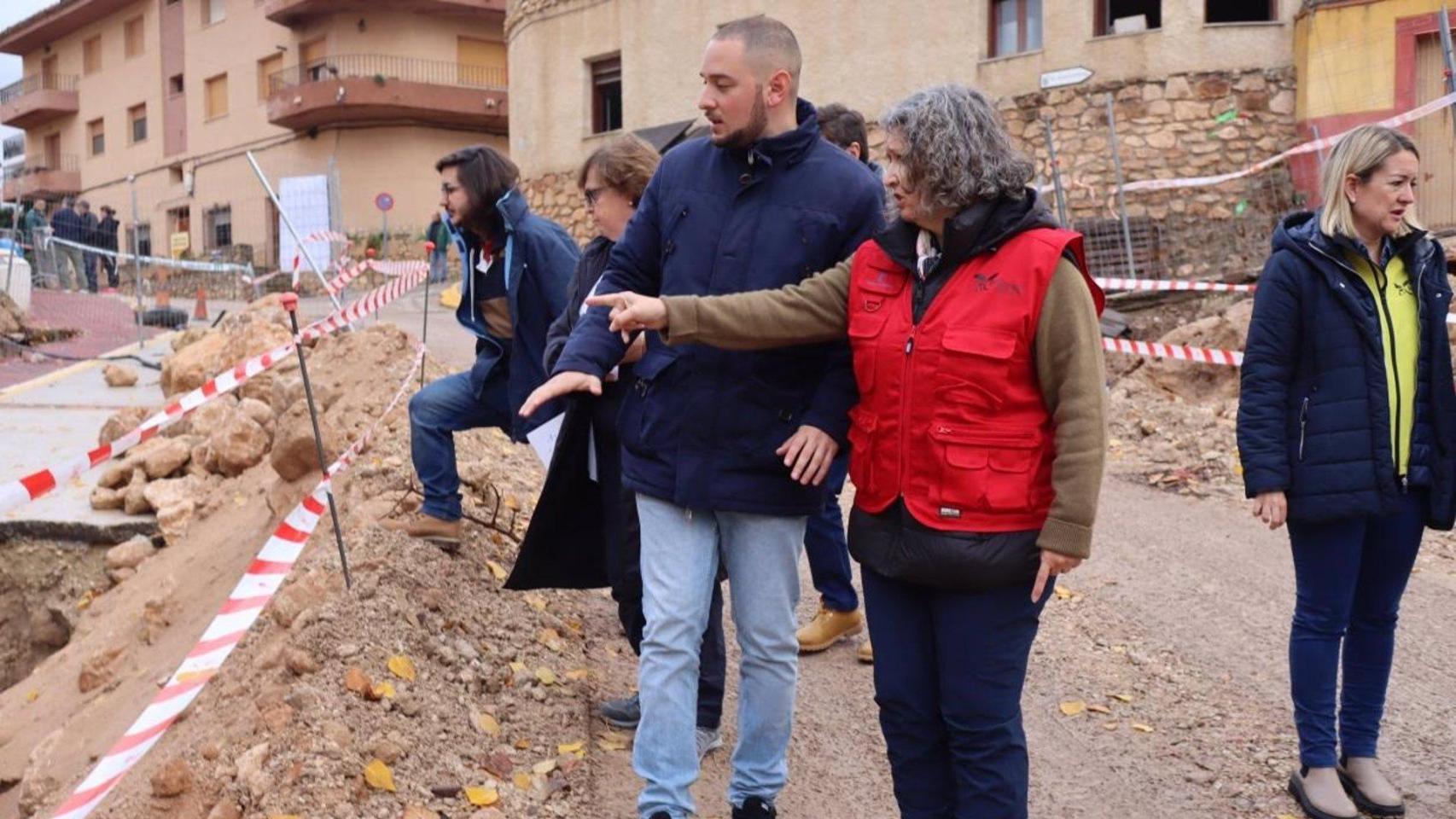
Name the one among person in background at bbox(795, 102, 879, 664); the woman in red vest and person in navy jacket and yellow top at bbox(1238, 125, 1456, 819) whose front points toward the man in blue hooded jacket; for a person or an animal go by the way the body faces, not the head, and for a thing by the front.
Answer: person in background at bbox(795, 102, 879, 664)

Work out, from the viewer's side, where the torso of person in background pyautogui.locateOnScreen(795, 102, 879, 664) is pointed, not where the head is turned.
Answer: to the viewer's left

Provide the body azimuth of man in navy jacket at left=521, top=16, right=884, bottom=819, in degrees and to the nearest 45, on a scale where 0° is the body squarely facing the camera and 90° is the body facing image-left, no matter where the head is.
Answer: approximately 45°

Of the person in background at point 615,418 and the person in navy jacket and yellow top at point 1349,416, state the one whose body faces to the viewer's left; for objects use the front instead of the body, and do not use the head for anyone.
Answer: the person in background at point 615,418

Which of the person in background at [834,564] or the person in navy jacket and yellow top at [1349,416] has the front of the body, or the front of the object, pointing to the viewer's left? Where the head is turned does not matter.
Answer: the person in background at [834,564]

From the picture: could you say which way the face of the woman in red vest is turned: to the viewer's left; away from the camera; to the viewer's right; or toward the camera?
to the viewer's left

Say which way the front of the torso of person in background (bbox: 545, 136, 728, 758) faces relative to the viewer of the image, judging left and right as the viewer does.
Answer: facing to the left of the viewer

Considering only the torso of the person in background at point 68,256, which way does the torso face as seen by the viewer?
away from the camera

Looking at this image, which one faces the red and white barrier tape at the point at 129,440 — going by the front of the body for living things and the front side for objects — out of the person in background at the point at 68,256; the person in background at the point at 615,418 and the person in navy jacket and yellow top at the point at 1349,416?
the person in background at the point at 615,418

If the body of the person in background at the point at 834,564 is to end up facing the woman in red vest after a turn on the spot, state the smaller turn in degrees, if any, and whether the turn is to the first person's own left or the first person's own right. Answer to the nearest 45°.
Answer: approximately 90° to the first person's own left

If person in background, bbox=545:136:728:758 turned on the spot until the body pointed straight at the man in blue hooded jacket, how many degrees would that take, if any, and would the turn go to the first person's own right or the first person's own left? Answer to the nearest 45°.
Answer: approximately 90° to the first person's own right

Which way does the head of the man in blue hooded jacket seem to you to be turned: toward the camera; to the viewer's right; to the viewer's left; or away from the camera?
to the viewer's left

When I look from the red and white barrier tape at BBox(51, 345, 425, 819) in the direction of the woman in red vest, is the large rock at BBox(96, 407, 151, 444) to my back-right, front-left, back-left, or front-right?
back-left

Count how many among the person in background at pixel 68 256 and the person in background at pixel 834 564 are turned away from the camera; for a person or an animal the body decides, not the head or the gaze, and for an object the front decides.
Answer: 1

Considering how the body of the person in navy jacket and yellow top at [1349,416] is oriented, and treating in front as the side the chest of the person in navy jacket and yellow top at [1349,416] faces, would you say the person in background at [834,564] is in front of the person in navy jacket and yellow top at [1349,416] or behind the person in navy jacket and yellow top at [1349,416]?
behind
